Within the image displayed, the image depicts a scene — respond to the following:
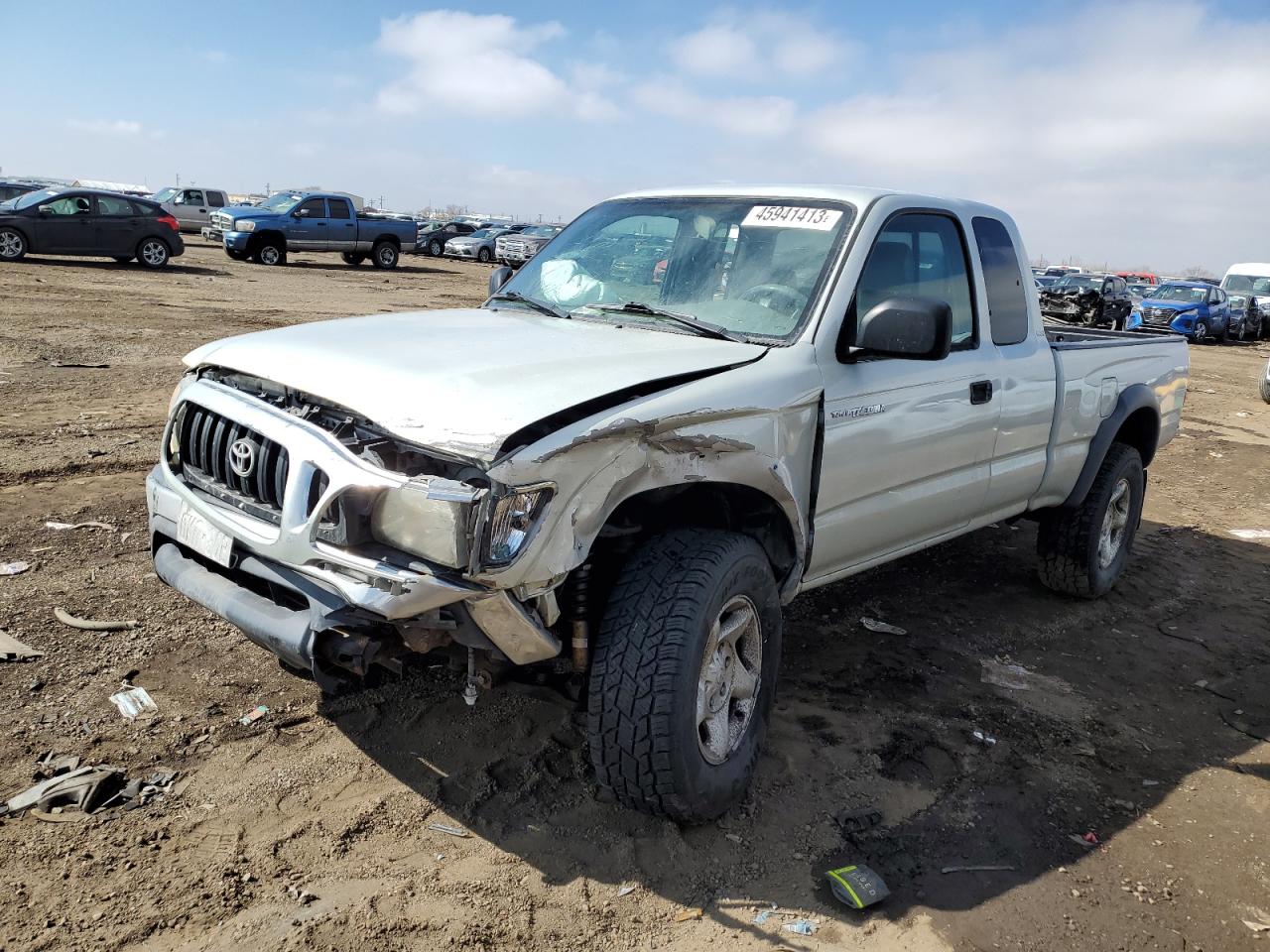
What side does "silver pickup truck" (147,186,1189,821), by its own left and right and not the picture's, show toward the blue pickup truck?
right

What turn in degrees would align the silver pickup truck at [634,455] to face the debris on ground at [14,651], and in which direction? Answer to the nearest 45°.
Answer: approximately 45° to its right

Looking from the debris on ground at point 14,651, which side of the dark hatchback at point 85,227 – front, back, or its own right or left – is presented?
left

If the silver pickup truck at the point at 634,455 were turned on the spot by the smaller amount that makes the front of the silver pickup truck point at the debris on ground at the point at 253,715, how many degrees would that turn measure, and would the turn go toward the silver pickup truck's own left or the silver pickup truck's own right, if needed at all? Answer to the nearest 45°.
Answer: approximately 45° to the silver pickup truck's own right

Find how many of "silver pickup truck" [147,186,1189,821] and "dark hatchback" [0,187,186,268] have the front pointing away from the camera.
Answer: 0

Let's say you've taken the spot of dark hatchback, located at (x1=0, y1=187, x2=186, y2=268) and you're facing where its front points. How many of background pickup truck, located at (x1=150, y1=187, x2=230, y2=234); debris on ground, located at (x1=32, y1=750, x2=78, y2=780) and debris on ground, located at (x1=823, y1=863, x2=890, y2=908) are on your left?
2

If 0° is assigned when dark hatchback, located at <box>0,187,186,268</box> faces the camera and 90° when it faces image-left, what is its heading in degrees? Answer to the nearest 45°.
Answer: approximately 90°

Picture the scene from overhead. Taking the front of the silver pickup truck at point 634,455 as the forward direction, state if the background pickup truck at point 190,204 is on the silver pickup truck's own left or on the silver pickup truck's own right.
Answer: on the silver pickup truck's own right

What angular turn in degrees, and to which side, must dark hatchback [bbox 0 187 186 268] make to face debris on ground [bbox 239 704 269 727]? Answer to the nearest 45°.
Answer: approximately 90° to its left

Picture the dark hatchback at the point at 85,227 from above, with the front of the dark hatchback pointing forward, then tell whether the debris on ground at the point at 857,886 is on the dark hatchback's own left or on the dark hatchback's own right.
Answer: on the dark hatchback's own left

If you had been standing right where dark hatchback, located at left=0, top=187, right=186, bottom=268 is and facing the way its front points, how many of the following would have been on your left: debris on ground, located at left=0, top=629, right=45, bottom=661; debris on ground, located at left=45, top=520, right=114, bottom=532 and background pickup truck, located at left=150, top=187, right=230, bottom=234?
2

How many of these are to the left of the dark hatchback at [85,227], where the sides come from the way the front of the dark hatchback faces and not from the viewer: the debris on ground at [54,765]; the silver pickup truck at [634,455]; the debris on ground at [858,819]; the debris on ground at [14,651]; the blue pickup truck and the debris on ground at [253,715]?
5

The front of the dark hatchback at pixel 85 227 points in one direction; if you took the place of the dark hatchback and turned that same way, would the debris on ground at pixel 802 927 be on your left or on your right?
on your left

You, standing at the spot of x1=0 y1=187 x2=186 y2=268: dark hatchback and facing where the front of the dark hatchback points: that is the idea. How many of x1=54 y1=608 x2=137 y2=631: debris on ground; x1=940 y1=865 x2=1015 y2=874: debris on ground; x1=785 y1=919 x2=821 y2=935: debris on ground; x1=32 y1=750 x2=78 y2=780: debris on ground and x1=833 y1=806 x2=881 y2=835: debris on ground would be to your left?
5

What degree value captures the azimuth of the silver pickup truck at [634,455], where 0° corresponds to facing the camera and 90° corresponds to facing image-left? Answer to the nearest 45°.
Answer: approximately 45°

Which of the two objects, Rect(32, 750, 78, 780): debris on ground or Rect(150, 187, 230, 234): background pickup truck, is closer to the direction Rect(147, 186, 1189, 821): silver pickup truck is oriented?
the debris on ground
